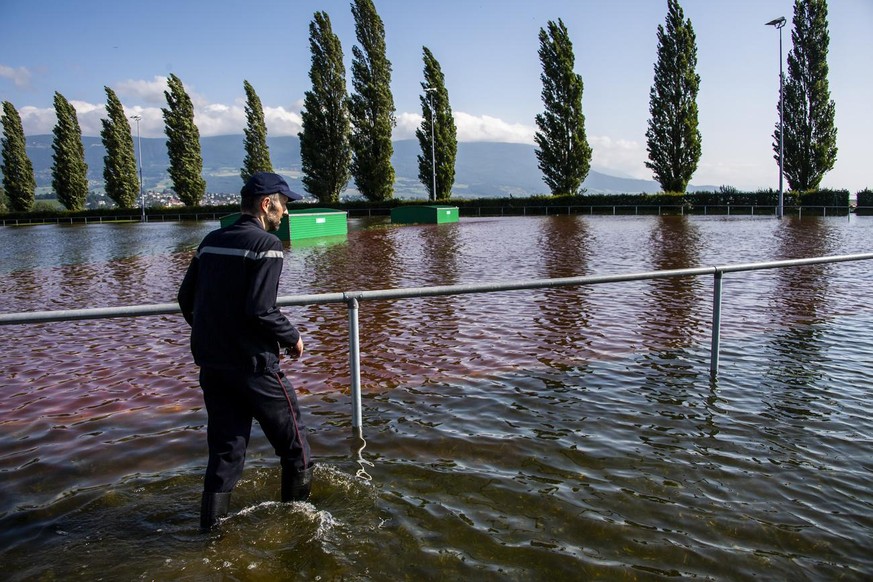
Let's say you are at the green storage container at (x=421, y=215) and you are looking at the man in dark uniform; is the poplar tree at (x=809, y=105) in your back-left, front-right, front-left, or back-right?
back-left

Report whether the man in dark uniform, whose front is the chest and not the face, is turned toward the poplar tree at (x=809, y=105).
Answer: yes

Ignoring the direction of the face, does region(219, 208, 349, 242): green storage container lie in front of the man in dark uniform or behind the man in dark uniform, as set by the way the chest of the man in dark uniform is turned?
in front

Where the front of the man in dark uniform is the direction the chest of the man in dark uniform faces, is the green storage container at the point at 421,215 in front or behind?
in front

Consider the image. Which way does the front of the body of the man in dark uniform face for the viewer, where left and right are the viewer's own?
facing away from the viewer and to the right of the viewer

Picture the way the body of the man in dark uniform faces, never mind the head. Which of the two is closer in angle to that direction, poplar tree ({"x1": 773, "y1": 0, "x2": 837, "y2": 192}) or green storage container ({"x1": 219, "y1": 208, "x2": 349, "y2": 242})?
the poplar tree
